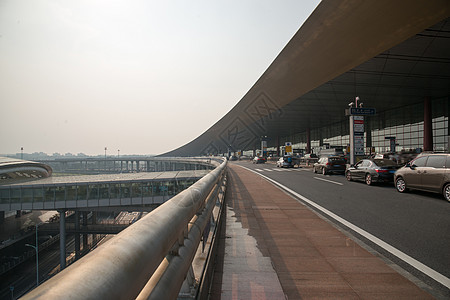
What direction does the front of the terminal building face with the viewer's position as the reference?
facing the viewer and to the left of the viewer

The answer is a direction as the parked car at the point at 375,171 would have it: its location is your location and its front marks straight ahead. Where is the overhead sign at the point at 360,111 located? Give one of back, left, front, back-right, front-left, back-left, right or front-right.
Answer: front-right

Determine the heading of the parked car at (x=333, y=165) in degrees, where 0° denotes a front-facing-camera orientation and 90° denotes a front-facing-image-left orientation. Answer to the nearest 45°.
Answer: approximately 135°

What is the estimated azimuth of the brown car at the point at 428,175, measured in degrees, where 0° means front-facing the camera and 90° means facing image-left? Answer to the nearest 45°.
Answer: approximately 135°

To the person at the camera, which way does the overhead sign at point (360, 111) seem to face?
facing the viewer

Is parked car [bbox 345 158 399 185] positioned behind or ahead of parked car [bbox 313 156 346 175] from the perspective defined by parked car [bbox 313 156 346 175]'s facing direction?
behind

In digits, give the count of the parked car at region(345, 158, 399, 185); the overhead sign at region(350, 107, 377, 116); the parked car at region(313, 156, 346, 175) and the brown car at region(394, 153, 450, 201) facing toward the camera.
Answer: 1

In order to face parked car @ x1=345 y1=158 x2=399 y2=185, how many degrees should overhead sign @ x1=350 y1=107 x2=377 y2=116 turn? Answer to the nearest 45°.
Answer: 0° — it already faces it

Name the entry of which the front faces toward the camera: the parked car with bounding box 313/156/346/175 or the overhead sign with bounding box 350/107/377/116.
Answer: the overhead sign

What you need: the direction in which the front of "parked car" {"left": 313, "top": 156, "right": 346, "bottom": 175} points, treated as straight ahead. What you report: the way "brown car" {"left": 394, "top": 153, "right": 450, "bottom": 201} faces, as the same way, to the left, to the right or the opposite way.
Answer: the same way

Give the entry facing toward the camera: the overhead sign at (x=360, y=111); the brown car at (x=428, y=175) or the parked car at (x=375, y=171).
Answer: the overhead sign

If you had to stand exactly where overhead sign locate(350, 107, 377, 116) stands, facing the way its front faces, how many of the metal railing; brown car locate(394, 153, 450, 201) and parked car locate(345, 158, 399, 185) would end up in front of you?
3

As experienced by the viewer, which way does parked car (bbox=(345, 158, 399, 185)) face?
facing away from the viewer and to the left of the viewer
